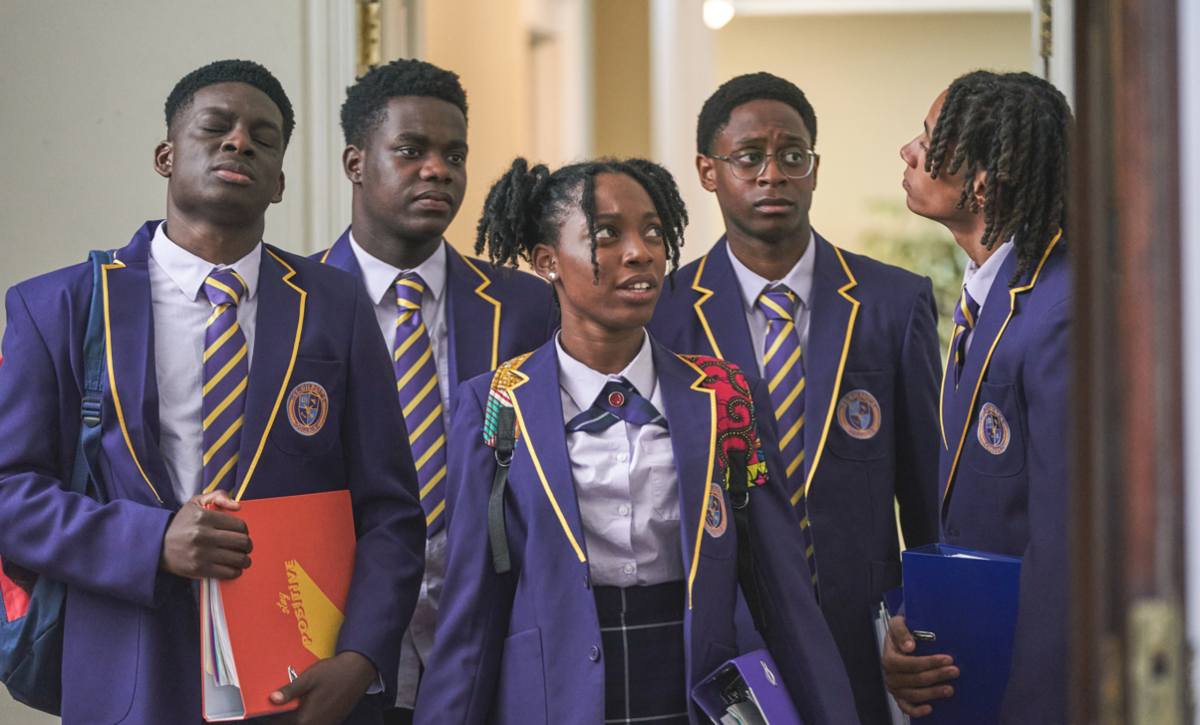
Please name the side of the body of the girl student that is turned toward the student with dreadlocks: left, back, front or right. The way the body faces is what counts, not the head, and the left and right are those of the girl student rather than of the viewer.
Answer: left

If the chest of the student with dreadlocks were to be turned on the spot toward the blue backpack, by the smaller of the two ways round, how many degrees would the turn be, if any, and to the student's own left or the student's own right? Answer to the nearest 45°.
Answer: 0° — they already face it

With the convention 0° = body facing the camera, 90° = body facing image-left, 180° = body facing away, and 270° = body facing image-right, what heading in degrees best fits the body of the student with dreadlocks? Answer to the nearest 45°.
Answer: approximately 45°

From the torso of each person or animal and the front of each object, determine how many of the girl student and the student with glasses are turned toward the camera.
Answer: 2

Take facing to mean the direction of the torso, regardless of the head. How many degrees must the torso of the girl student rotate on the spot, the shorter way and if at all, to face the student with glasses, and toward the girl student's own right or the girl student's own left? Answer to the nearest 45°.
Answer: approximately 135° to the girl student's own left

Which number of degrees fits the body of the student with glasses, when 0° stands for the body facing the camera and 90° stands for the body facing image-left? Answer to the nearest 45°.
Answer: approximately 0°

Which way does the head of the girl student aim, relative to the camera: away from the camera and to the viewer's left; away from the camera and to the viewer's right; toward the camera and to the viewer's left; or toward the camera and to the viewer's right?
toward the camera and to the viewer's right

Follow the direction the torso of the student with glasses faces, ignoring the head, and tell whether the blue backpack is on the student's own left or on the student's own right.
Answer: on the student's own right

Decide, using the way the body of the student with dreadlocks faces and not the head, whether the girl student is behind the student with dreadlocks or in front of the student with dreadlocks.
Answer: in front

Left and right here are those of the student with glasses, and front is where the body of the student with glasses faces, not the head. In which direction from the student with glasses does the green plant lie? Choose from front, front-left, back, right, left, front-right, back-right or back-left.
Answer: back

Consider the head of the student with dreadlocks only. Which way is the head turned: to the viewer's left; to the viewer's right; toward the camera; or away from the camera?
to the viewer's left

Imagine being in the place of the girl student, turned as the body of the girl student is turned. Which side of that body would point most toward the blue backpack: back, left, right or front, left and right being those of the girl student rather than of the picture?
right
